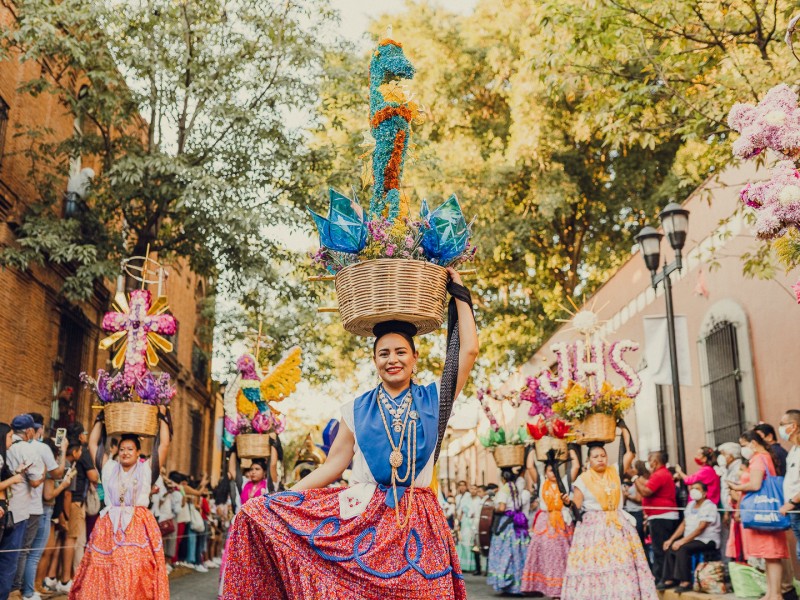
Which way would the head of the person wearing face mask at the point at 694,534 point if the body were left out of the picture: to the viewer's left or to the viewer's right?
to the viewer's left

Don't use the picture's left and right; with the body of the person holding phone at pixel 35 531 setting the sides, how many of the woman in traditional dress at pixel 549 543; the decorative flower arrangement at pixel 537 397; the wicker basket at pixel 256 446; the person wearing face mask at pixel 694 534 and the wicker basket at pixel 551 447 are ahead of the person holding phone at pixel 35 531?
5

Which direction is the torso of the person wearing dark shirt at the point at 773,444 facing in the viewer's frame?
to the viewer's left

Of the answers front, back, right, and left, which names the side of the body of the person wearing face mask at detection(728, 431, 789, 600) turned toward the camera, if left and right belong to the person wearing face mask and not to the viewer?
left

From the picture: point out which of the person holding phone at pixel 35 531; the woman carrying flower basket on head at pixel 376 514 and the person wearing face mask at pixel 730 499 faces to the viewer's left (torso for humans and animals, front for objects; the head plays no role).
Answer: the person wearing face mask

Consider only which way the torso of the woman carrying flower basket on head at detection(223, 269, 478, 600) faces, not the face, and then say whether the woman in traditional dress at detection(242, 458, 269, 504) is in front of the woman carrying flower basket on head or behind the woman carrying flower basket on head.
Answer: behind

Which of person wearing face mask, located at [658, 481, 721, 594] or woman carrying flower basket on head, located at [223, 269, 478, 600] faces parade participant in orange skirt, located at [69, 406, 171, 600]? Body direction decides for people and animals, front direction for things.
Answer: the person wearing face mask

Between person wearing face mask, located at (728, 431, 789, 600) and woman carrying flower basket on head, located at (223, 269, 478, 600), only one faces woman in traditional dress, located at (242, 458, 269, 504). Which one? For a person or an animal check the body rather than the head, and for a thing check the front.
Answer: the person wearing face mask

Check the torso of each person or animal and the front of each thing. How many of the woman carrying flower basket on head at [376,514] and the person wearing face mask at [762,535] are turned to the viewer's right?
0

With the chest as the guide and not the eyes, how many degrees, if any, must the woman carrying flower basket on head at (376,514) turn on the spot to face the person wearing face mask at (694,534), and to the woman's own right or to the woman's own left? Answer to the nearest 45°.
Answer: approximately 135° to the woman's own left

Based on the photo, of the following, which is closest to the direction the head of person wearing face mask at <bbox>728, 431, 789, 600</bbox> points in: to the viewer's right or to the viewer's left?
to the viewer's left

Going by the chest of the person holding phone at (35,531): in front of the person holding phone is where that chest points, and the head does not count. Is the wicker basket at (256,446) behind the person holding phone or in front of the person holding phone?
in front
